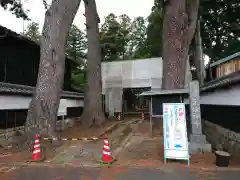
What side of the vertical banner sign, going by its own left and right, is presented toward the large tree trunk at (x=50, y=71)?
right

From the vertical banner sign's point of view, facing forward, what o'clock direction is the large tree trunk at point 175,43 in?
The large tree trunk is roughly at 6 o'clock from the vertical banner sign.

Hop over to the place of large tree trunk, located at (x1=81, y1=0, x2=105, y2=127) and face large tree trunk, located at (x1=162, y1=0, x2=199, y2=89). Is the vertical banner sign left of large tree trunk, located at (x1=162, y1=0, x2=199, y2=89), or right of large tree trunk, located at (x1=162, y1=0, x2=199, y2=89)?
right

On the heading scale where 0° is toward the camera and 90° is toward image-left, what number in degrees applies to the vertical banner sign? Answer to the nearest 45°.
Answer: approximately 0°

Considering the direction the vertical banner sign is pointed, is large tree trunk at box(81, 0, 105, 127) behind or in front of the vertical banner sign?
behind
